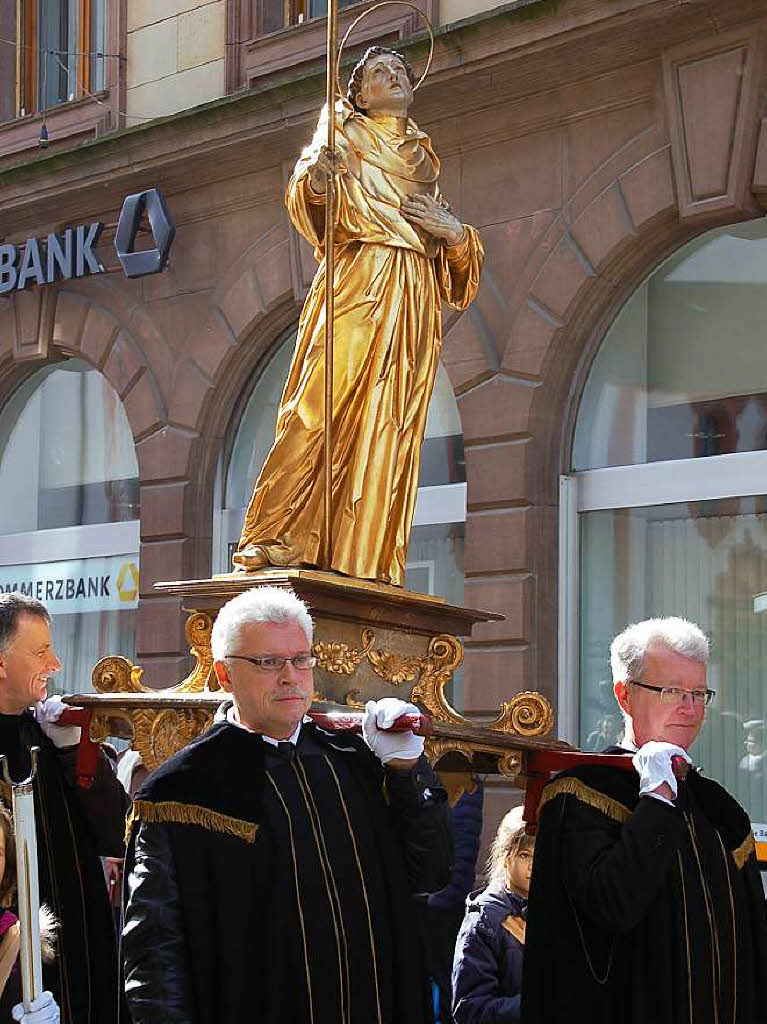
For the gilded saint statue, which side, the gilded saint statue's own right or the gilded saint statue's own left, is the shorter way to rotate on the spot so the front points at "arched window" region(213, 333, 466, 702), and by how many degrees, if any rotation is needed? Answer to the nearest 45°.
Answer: approximately 180°

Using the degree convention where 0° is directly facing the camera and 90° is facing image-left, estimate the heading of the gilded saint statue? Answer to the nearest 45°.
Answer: approximately 0°

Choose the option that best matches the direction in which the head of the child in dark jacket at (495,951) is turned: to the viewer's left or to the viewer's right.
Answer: to the viewer's right

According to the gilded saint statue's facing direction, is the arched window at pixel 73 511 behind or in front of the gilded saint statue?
behind

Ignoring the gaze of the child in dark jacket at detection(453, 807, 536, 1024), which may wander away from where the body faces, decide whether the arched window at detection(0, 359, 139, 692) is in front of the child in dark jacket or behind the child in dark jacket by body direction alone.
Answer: behind

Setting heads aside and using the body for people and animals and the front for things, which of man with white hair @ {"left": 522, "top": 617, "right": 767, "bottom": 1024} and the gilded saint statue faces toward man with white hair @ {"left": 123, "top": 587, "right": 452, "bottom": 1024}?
the gilded saint statue

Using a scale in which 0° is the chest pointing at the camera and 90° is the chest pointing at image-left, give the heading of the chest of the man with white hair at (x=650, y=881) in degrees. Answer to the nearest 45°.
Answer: approximately 315°

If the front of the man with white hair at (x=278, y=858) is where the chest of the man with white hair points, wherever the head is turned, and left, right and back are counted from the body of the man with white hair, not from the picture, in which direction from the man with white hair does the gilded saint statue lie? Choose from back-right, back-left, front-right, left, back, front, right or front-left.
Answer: back-left

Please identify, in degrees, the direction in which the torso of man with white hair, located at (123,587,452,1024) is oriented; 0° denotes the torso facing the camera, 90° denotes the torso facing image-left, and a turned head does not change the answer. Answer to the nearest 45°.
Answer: approximately 315°
